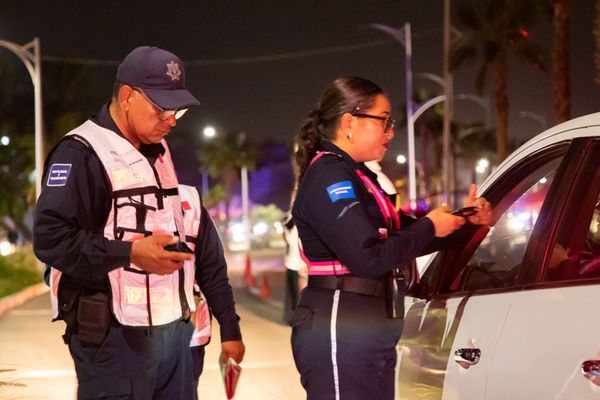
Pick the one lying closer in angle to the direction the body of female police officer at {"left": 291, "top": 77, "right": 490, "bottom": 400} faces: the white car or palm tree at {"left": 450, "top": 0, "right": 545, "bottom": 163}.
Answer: the white car

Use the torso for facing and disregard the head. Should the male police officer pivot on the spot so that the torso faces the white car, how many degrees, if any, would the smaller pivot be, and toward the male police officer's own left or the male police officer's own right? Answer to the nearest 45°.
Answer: approximately 45° to the male police officer's own left

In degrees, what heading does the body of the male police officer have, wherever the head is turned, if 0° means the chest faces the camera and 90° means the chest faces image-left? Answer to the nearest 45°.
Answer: approximately 315°

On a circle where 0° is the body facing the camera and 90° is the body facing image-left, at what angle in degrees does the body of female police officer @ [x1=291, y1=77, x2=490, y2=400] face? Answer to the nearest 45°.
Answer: approximately 270°

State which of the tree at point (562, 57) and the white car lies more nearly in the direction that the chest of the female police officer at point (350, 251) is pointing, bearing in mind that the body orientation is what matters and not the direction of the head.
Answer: the white car

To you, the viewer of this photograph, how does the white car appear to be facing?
facing away from the viewer and to the left of the viewer

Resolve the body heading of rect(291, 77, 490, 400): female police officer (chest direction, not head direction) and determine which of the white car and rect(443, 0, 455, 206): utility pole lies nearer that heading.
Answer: the white car

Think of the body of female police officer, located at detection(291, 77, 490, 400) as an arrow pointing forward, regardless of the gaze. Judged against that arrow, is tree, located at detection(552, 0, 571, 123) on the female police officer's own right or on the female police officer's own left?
on the female police officer's own left

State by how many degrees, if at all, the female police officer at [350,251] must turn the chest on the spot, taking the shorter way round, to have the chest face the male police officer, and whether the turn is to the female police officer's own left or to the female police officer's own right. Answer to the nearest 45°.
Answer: approximately 180°

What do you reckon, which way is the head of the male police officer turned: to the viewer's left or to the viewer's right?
to the viewer's right

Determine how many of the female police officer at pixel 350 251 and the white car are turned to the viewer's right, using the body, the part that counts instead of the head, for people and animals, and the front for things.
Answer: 1
